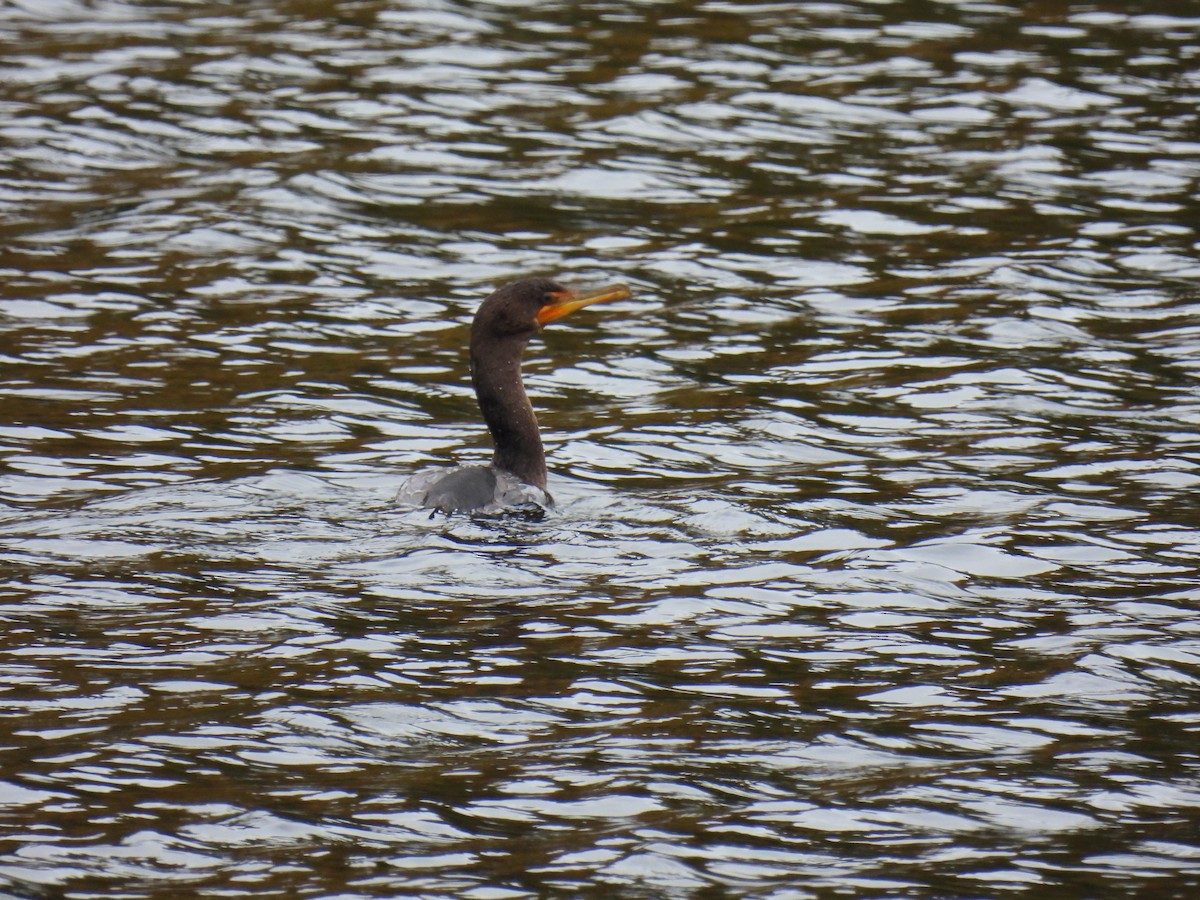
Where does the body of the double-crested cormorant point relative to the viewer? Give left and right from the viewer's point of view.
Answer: facing to the right of the viewer
